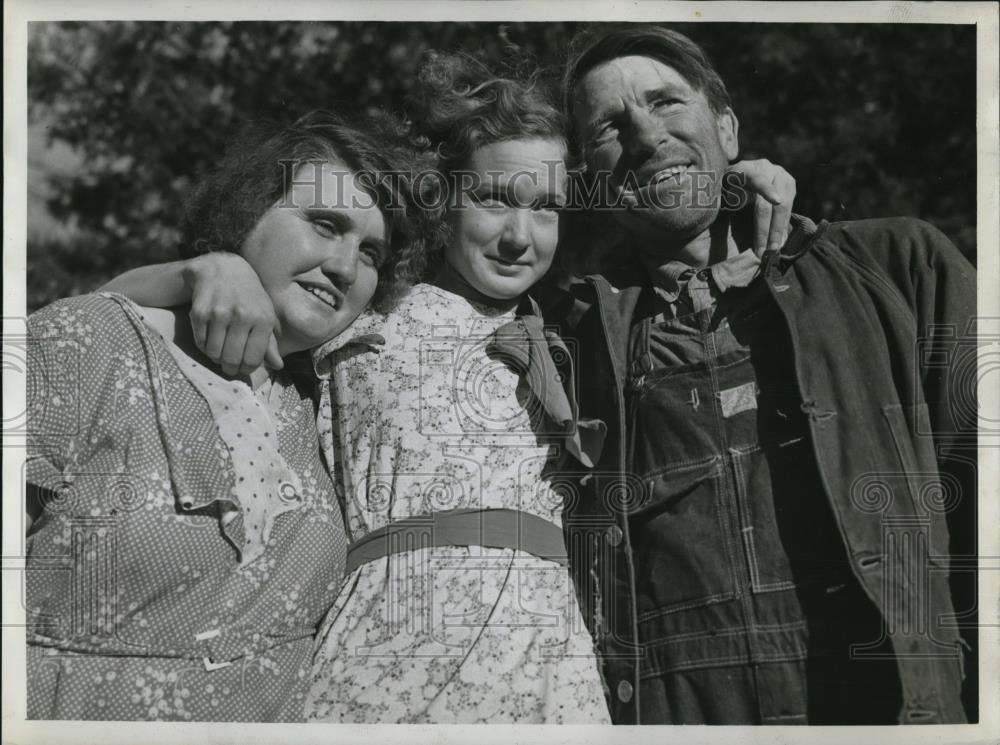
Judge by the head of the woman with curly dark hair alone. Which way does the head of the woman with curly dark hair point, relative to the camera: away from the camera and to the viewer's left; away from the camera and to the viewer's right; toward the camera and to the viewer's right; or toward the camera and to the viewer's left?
toward the camera and to the viewer's right

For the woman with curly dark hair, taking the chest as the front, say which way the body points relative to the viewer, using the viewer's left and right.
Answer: facing the viewer and to the right of the viewer

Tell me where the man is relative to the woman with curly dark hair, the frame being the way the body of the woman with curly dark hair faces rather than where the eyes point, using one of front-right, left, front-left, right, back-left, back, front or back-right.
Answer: front-left

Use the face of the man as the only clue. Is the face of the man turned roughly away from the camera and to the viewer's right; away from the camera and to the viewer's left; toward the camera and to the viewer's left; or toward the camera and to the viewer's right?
toward the camera and to the viewer's left
